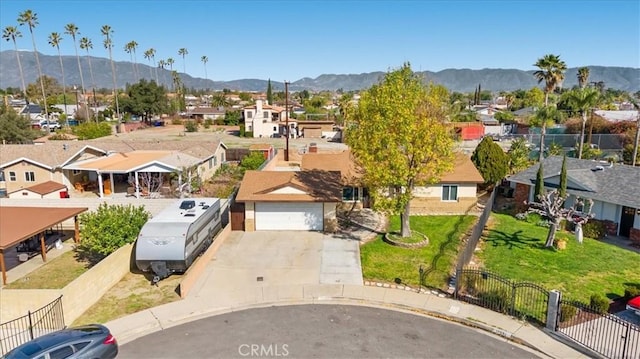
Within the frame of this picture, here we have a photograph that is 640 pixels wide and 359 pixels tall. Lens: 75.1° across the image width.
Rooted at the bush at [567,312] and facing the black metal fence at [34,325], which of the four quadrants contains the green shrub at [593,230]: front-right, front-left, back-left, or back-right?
back-right

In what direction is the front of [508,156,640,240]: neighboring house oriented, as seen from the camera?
facing the viewer and to the left of the viewer

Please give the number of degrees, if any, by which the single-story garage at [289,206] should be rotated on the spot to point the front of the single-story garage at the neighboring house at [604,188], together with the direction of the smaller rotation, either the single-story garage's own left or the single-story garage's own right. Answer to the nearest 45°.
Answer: approximately 90° to the single-story garage's own left

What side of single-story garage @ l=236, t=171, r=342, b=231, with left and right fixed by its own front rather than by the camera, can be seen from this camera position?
front

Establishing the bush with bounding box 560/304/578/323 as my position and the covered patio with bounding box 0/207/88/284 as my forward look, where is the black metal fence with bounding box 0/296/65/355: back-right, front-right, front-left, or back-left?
front-left

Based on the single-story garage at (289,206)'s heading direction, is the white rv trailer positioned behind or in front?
in front

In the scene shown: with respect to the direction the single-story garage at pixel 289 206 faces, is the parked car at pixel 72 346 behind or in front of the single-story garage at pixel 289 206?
in front

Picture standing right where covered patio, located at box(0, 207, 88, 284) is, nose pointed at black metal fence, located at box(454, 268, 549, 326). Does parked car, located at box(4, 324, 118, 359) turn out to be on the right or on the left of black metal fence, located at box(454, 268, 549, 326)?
right

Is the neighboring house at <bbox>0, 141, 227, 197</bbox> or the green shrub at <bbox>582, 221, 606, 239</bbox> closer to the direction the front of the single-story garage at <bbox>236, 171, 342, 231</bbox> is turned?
the green shrub

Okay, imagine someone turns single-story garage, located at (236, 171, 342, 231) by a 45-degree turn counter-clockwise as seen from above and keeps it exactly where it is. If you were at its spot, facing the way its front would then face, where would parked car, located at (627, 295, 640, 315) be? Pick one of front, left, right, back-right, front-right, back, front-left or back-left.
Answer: front

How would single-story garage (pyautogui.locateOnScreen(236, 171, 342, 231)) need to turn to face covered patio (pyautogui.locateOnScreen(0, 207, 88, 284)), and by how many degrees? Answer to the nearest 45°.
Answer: approximately 90° to its right

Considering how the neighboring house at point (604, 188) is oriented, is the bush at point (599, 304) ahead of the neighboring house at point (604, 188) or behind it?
ahead

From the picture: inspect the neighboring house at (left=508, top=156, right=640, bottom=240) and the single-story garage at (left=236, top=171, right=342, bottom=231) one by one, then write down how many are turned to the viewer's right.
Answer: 0

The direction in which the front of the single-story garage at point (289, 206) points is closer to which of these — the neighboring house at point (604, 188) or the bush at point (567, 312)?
the bush

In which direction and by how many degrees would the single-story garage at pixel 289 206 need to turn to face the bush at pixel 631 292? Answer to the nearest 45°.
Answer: approximately 45° to its left
